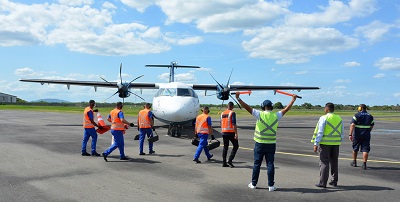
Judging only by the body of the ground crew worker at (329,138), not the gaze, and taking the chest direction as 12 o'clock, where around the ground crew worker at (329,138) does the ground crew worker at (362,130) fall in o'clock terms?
the ground crew worker at (362,130) is roughly at 2 o'clock from the ground crew worker at (329,138).

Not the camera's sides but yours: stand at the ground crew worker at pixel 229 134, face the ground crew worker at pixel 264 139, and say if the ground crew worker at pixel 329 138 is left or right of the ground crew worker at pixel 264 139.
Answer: left

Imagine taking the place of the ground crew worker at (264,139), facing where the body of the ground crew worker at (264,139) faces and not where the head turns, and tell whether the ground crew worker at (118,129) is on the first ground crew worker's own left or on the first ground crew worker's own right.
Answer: on the first ground crew worker's own left

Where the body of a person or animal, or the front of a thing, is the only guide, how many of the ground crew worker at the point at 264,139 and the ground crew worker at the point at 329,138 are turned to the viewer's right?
0

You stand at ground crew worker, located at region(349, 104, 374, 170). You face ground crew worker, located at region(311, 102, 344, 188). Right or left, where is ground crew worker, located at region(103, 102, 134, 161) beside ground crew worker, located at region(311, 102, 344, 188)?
right

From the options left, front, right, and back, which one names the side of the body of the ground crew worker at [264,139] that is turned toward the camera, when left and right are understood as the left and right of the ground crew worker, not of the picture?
back

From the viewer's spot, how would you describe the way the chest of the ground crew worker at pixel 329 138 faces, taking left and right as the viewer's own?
facing away from the viewer and to the left of the viewer

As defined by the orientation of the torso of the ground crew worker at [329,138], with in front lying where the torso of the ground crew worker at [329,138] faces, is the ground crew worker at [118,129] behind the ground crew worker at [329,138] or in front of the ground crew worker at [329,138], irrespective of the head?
in front
